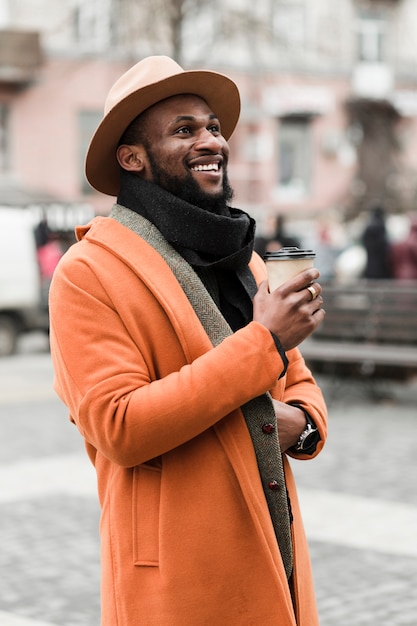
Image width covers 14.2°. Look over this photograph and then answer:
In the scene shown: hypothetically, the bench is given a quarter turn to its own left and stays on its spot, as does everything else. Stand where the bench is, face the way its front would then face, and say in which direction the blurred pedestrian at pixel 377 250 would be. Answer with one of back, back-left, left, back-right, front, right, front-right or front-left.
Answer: left

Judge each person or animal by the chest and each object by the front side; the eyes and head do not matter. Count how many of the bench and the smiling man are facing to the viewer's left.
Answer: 0

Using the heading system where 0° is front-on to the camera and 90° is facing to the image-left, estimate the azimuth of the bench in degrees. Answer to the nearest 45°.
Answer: approximately 0°

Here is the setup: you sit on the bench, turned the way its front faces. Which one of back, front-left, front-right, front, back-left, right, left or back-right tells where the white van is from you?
back-right

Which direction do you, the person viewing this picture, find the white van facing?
facing to the left of the viewer

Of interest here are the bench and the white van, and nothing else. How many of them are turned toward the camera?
1

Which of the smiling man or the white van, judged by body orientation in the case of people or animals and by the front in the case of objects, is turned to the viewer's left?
the white van

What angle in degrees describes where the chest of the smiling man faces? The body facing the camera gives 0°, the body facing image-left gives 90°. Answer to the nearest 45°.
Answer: approximately 315°

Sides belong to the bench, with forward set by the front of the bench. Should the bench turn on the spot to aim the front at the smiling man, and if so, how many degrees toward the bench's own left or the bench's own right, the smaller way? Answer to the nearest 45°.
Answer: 0° — it already faces them
